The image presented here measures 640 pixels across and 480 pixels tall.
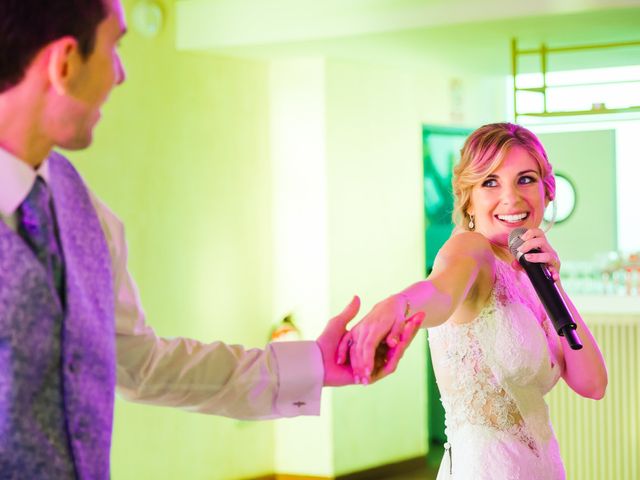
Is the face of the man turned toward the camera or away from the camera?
away from the camera

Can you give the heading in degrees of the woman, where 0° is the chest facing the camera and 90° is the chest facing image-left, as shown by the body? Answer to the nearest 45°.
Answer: approximately 315°

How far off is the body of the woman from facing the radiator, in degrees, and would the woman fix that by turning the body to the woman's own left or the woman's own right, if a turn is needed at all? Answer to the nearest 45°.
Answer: approximately 135° to the woman's own left

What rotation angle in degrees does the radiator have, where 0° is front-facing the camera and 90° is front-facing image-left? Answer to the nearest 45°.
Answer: approximately 0°
